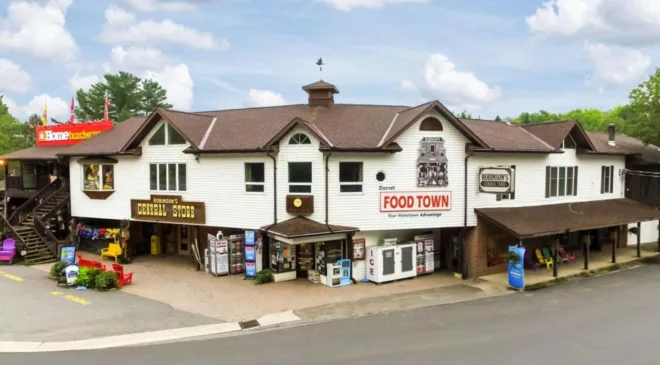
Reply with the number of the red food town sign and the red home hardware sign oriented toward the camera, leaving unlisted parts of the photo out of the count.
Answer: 2

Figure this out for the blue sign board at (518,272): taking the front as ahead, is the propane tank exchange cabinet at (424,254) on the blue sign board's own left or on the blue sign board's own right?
on the blue sign board's own right

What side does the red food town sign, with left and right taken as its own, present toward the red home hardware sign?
right

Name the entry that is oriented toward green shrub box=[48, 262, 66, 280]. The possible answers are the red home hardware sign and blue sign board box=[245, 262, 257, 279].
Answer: the red home hardware sign

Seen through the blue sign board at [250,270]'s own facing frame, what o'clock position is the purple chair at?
The purple chair is roughly at 4 o'clock from the blue sign board.

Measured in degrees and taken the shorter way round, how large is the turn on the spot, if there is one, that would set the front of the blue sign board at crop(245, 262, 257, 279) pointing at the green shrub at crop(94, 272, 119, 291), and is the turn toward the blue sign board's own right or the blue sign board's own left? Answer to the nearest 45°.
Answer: approximately 90° to the blue sign board's own right

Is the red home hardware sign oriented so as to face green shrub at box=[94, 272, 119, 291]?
yes

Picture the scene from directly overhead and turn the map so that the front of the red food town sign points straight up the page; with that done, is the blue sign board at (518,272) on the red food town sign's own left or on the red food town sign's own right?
on the red food town sign's own left

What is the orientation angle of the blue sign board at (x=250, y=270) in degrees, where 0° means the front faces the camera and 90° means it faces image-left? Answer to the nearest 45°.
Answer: approximately 0°

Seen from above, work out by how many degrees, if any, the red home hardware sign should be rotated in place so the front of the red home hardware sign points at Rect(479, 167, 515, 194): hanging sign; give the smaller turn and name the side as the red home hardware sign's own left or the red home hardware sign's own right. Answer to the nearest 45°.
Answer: approximately 45° to the red home hardware sign's own left
